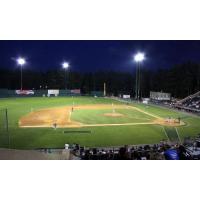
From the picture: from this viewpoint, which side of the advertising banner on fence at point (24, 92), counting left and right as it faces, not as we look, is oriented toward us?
front

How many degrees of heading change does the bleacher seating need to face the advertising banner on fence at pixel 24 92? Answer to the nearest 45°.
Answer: approximately 45° to its right

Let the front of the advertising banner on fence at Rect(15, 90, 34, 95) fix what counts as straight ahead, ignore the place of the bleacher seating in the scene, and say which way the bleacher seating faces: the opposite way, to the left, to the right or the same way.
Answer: to the right

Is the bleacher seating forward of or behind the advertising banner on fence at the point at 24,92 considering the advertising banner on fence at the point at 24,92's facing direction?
forward

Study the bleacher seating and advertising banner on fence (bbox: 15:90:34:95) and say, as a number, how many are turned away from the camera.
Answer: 0

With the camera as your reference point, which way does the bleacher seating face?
facing the viewer and to the left of the viewer
